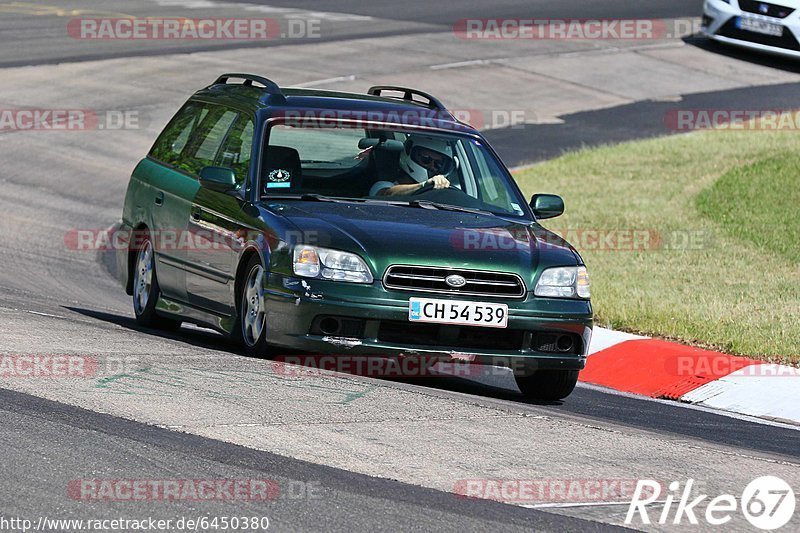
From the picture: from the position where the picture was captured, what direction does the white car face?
facing the viewer and to the left of the viewer

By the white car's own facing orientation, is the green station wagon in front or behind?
in front

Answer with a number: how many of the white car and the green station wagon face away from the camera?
0

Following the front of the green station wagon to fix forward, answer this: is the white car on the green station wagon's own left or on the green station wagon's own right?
on the green station wagon's own left

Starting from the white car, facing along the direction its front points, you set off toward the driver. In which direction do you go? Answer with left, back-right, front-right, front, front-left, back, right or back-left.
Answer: front-left

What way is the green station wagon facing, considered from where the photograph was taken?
facing the viewer and to the right of the viewer
